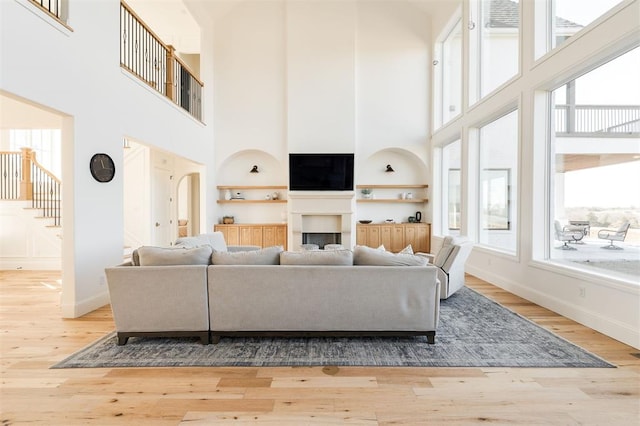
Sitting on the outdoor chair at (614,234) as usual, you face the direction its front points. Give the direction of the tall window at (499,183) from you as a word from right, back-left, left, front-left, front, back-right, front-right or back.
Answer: front-right

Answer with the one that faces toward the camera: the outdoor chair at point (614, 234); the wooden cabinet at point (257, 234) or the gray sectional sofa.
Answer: the wooden cabinet

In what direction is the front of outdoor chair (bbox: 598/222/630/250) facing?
to the viewer's left

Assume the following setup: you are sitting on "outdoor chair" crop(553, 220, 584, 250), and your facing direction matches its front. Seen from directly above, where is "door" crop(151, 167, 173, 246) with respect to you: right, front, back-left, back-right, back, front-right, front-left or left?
back

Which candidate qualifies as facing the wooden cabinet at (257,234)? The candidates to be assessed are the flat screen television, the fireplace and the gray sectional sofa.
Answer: the gray sectional sofa

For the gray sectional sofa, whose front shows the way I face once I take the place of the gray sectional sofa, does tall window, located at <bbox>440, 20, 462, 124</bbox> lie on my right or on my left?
on my right

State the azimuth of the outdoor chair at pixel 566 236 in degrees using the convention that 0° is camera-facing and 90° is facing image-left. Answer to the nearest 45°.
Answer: approximately 270°

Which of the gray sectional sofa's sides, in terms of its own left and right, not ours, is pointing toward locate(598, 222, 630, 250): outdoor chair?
right

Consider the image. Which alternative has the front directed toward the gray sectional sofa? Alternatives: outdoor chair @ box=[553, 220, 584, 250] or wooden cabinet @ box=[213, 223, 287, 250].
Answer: the wooden cabinet

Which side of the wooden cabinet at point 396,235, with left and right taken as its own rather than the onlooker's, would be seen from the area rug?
front
